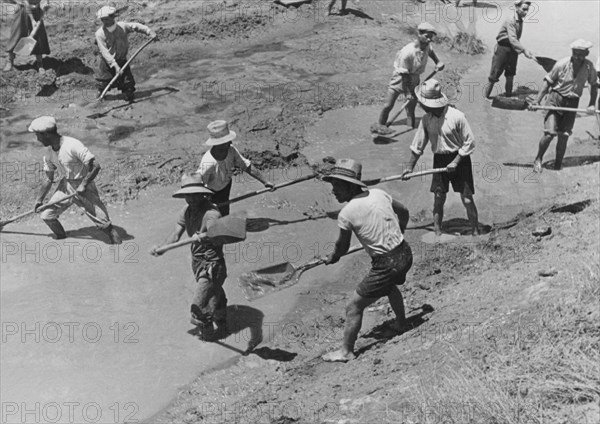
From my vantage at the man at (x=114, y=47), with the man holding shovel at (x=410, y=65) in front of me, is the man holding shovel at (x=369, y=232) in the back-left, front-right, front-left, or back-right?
front-right

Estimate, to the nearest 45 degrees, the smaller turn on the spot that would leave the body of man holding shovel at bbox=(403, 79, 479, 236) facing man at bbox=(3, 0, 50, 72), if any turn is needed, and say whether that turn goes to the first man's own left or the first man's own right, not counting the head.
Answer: approximately 90° to the first man's own right

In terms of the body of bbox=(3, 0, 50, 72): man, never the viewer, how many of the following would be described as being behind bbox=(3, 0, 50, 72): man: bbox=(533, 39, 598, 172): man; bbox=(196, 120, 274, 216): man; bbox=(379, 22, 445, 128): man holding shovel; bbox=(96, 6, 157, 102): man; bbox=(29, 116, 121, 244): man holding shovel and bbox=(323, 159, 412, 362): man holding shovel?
0

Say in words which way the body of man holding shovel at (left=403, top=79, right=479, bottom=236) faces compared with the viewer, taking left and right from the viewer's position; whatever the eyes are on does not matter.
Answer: facing the viewer and to the left of the viewer

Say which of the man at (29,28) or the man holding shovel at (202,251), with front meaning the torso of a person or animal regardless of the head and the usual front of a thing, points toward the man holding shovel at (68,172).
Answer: the man

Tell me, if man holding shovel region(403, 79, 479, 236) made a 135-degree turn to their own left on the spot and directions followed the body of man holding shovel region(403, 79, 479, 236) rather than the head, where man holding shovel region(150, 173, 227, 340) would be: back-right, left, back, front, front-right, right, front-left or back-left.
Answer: back-right

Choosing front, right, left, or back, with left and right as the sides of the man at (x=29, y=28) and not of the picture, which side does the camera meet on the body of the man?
front

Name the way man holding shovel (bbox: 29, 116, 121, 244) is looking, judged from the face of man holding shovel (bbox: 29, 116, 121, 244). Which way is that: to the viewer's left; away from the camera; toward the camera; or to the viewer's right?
to the viewer's left

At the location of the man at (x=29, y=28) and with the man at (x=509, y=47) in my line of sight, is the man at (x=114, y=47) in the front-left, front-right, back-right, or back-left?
front-right

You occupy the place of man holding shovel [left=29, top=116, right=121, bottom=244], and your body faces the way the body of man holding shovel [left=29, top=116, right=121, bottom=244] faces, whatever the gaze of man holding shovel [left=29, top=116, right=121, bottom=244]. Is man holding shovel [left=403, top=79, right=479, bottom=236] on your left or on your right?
on your left

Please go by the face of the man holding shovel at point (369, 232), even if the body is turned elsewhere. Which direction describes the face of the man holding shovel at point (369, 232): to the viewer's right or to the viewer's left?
to the viewer's left

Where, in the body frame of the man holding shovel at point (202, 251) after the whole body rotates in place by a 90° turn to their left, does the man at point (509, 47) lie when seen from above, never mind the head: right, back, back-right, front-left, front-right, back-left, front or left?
left

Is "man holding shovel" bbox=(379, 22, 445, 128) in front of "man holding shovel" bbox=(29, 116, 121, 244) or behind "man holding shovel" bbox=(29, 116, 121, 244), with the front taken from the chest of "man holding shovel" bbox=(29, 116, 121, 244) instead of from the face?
behind

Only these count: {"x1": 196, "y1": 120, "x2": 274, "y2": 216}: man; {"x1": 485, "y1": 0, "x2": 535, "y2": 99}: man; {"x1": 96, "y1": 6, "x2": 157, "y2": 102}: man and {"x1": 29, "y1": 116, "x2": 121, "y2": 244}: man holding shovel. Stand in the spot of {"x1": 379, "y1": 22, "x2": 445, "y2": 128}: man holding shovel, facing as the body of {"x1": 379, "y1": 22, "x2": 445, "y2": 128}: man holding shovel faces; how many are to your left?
1

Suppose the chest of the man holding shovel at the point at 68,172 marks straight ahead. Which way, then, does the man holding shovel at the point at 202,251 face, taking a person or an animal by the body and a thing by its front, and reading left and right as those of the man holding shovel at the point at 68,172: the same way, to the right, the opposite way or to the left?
the same way

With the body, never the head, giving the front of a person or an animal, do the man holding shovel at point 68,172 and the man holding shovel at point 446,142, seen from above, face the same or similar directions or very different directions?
same or similar directions
